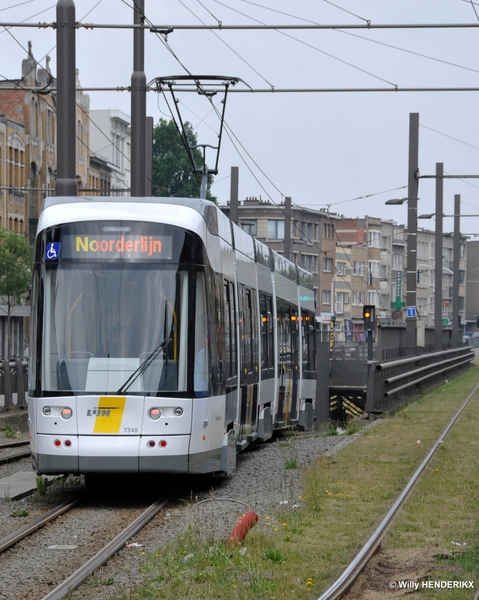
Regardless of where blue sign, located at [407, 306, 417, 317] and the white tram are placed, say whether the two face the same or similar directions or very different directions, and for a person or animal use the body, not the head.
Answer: same or similar directions

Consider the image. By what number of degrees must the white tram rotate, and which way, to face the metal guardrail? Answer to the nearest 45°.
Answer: approximately 180°

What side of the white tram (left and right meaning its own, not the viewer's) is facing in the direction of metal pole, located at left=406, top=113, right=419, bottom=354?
back

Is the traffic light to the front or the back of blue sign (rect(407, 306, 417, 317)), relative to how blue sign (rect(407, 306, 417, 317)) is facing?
to the front

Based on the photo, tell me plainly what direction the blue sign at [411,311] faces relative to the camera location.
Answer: facing the viewer

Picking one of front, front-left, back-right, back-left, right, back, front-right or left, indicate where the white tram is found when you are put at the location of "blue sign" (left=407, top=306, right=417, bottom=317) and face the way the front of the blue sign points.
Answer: front

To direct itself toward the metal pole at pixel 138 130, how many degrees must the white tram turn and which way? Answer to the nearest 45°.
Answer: approximately 180°

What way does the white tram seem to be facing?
toward the camera

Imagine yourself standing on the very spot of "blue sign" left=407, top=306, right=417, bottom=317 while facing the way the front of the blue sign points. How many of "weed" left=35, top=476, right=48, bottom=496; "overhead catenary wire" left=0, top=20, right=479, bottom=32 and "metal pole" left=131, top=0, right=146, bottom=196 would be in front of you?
3

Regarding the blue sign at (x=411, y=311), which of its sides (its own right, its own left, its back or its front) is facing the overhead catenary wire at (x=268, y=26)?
front

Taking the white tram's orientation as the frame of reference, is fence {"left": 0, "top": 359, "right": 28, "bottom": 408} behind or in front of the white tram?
behind

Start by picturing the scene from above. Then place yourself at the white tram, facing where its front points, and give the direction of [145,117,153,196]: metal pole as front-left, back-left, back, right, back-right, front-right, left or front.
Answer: back

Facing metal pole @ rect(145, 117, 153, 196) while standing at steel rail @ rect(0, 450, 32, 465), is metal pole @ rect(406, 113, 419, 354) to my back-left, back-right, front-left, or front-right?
front-right

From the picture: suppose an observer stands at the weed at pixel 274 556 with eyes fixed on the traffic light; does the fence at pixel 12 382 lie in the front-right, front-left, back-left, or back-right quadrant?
front-left

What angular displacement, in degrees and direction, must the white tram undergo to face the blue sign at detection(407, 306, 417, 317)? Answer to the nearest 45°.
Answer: approximately 180°

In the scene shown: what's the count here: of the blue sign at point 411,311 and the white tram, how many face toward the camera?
2

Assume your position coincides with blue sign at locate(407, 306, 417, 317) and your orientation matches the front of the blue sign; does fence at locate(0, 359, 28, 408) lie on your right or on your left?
on your right
